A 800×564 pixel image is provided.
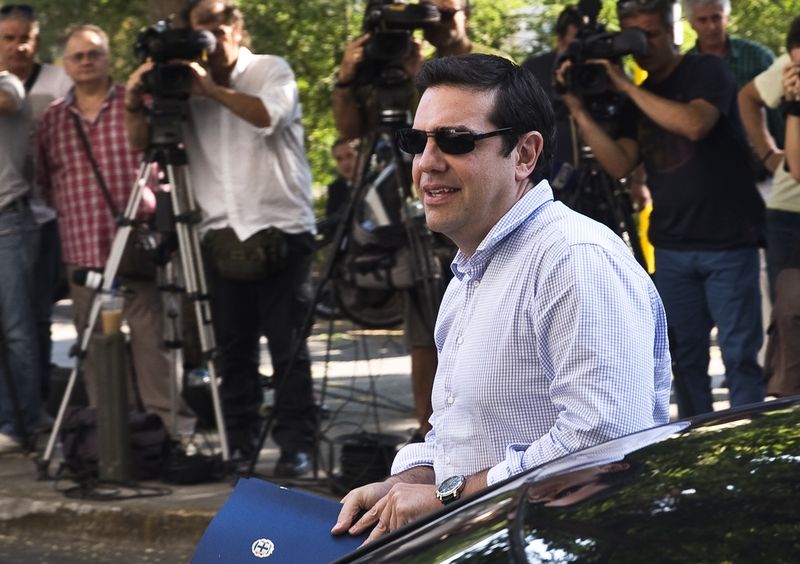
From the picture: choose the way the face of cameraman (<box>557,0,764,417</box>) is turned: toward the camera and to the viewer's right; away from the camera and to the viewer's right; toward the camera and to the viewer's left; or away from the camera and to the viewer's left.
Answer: toward the camera and to the viewer's left

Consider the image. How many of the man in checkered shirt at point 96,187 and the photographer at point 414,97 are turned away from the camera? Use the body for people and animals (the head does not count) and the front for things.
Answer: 0

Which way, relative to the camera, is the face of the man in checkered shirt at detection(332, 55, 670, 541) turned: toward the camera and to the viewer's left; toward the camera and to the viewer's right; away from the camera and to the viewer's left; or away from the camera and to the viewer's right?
toward the camera and to the viewer's left

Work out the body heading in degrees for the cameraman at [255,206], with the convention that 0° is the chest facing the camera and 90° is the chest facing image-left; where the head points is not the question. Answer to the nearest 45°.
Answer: approximately 45°

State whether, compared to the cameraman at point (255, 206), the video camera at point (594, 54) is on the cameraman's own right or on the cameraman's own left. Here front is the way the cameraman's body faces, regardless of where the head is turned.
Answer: on the cameraman's own left

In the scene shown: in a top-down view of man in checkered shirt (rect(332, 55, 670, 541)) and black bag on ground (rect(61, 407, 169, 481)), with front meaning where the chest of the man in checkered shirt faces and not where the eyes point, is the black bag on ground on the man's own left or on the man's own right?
on the man's own right

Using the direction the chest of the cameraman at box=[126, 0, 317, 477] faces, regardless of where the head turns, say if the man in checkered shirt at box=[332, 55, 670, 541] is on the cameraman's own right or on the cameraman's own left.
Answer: on the cameraman's own left
